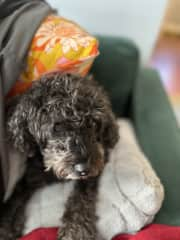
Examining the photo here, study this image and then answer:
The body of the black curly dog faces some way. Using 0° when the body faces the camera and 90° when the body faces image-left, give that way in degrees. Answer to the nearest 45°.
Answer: approximately 0°
